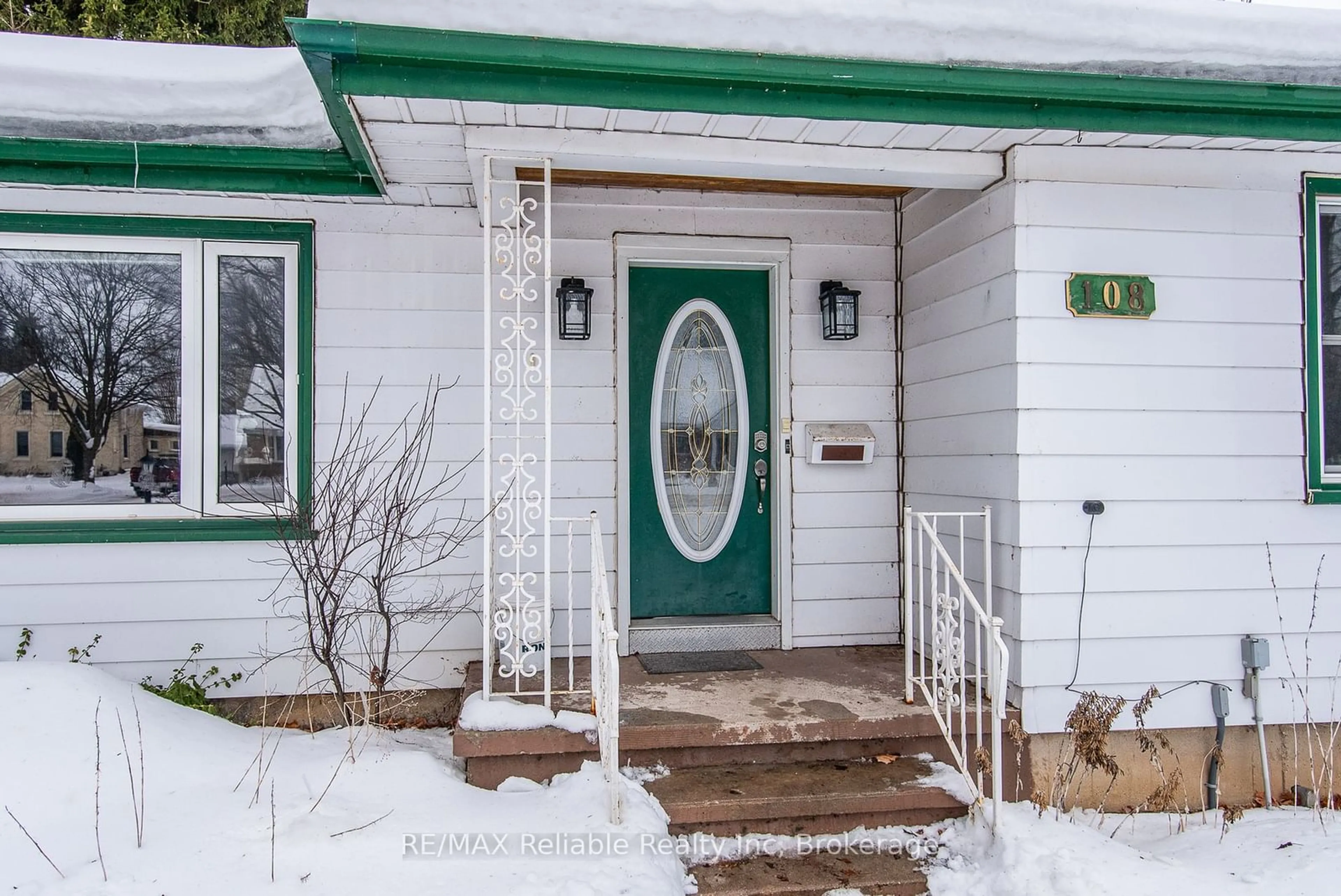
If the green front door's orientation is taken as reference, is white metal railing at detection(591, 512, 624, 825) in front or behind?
in front

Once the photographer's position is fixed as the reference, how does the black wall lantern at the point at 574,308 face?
facing the viewer

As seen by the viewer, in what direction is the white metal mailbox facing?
toward the camera

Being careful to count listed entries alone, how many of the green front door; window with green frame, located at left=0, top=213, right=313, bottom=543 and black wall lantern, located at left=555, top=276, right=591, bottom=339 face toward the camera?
3

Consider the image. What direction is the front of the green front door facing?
toward the camera

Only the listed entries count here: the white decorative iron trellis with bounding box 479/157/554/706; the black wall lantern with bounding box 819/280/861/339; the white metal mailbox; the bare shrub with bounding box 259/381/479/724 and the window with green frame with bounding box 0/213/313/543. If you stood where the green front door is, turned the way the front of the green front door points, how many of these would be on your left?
2

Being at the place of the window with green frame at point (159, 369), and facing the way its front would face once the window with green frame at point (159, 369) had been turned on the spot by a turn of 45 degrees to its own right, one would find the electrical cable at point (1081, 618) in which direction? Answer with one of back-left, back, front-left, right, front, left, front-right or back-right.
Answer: left

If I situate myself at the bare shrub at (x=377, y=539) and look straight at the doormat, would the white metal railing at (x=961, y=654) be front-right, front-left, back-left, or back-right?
front-right

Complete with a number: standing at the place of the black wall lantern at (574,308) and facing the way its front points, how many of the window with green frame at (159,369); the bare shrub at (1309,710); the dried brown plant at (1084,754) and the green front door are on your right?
1

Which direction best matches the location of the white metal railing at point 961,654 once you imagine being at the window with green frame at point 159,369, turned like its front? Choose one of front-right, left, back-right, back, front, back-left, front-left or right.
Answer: front-left

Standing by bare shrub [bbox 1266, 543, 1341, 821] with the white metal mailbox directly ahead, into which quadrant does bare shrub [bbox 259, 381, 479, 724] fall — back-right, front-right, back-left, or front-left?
front-left
